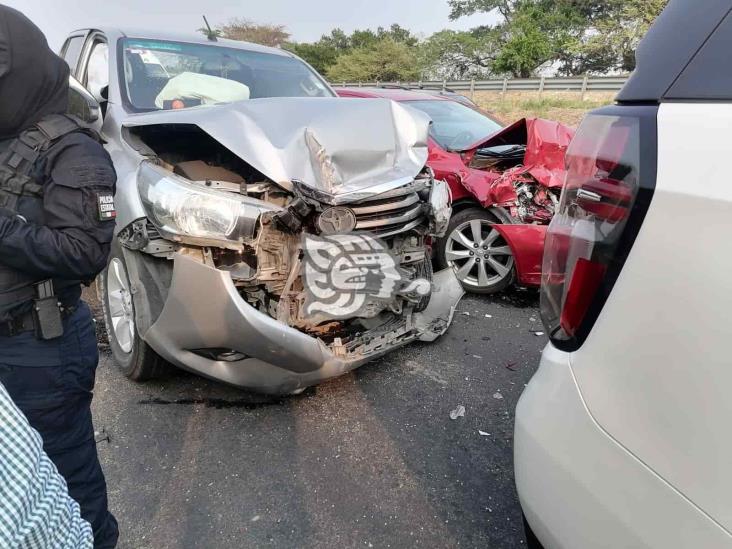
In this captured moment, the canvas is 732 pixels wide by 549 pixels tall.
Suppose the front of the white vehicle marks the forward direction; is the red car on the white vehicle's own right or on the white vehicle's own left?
on the white vehicle's own left

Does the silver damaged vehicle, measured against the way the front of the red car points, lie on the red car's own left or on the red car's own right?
on the red car's own right

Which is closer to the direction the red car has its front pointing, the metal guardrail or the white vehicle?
the white vehicle

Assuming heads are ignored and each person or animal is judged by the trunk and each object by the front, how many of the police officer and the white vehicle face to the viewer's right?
1

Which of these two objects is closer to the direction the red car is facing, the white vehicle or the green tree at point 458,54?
the white vehicle

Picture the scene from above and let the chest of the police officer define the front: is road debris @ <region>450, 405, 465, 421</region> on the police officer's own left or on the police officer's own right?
on the police officer's own left
